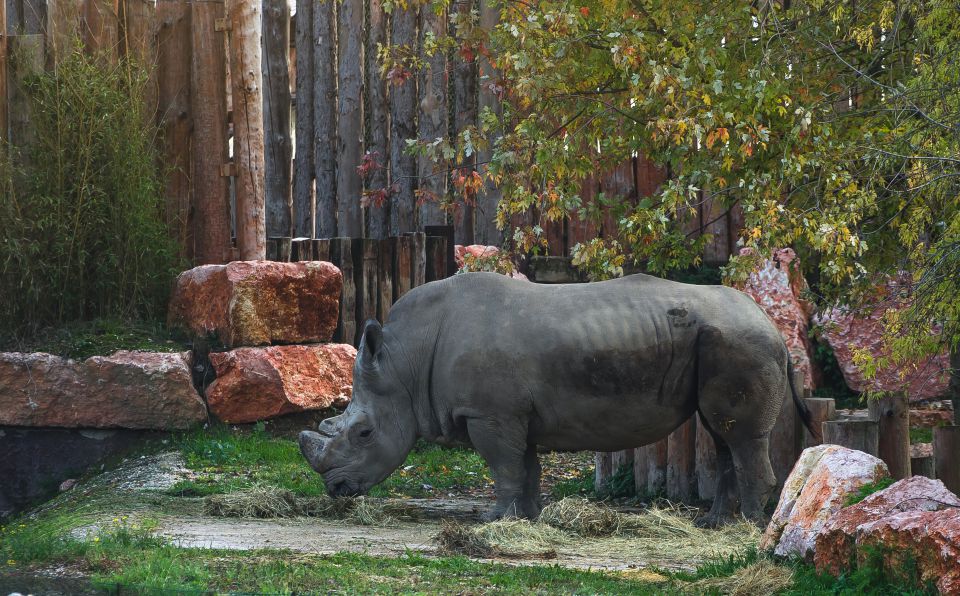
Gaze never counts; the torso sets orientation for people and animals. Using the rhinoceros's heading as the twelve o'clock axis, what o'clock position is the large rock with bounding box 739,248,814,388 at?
The large rock is roughly at 4 o'clock from the rhinoceros.

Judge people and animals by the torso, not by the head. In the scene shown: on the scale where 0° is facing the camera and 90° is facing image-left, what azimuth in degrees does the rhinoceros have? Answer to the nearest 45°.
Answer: approximately 90°

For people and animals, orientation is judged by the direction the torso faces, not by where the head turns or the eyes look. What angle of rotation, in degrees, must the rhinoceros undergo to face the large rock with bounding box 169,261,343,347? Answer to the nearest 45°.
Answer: approximately 45° to its right

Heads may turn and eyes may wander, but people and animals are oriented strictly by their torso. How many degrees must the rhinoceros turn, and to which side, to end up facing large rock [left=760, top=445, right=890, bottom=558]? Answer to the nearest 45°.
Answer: approximately 135° to its left

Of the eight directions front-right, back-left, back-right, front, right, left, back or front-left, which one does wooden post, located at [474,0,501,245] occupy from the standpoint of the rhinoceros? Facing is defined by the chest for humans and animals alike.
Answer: right

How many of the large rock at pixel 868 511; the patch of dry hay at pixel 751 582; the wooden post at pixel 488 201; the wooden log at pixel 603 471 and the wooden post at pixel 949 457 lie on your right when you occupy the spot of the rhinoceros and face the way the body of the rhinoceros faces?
2

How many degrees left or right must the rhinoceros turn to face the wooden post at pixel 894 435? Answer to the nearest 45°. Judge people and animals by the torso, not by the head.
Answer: approximately 180°

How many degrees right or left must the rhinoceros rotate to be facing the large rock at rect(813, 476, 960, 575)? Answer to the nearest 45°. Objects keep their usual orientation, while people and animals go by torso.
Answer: approximately 135° to its left

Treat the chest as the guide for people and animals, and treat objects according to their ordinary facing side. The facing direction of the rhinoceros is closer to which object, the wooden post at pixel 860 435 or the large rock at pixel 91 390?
the large rock

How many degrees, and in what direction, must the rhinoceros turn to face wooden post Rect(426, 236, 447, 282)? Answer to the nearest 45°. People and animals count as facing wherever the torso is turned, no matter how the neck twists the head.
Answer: approximately 90° to its right

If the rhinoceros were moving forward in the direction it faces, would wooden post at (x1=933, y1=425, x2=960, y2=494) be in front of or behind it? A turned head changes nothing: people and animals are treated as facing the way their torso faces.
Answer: behind

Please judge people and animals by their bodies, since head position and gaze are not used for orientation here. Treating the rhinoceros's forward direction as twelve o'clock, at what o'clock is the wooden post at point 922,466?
The wooden post is roughly at 6 o'clock from the rhinoceros.

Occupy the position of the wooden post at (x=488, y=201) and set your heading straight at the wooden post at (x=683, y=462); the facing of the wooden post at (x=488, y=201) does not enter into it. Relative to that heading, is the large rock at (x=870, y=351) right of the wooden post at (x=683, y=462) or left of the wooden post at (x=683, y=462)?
left

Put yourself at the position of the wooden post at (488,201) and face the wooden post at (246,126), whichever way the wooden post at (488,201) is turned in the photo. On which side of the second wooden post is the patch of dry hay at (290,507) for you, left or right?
left

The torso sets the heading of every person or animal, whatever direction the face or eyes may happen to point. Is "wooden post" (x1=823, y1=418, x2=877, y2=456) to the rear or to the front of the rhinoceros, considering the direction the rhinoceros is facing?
to the rear
